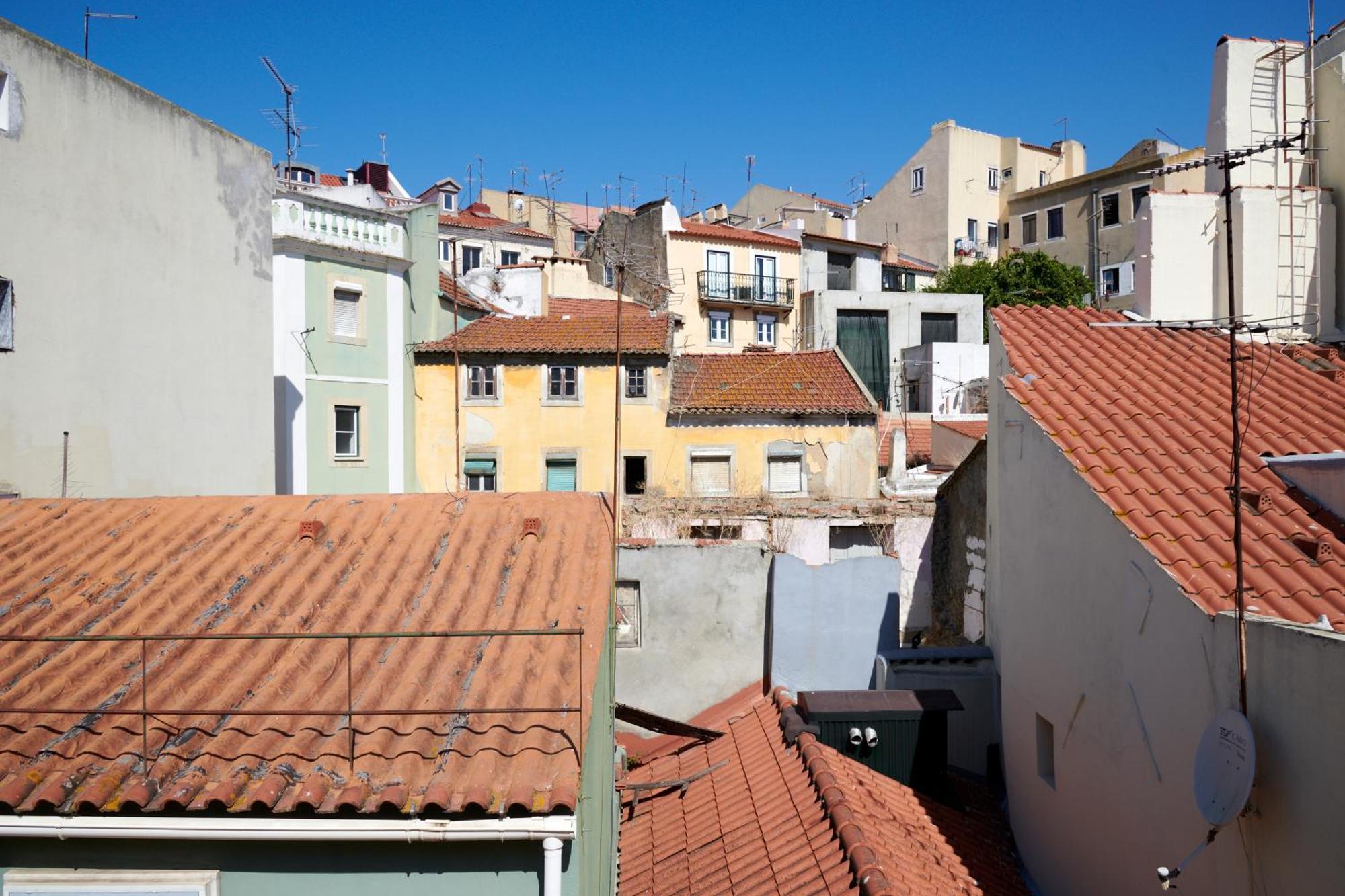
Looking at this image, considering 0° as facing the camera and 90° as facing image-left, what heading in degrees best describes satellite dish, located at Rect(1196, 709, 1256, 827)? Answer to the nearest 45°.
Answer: approximately 45°

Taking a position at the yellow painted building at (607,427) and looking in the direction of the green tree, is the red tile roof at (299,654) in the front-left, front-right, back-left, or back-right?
back-right

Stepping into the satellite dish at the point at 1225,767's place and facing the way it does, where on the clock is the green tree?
The green tree is roughly at 4 o'clock from the satellite dish.

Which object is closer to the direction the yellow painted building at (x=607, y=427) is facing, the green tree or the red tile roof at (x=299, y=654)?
the red tile roof

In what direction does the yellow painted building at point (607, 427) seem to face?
toward the camera

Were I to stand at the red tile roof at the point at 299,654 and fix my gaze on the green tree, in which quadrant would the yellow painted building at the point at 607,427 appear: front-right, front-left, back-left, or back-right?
front-left

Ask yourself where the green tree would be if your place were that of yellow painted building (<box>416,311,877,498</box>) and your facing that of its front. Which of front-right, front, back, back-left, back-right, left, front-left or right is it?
back-left

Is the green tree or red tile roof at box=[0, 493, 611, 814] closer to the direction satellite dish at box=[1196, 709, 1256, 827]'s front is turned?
the red tile roof

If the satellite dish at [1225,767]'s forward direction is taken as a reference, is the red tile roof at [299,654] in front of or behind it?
in front

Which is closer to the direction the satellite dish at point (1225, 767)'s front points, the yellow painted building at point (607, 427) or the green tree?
the yellow painted building

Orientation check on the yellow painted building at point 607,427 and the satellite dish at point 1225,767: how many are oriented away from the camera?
0

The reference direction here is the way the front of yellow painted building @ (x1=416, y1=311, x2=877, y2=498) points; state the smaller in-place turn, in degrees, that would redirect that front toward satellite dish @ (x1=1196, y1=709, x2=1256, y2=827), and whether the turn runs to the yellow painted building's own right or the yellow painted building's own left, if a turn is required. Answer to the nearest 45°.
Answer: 0° — it already faces it

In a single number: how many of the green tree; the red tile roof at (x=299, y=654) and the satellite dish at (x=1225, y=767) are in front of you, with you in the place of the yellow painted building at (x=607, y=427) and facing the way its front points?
2

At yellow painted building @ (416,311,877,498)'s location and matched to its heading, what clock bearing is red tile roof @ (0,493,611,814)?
The red tile roof is roughly at 12 o'clock from the yellow painted building.
